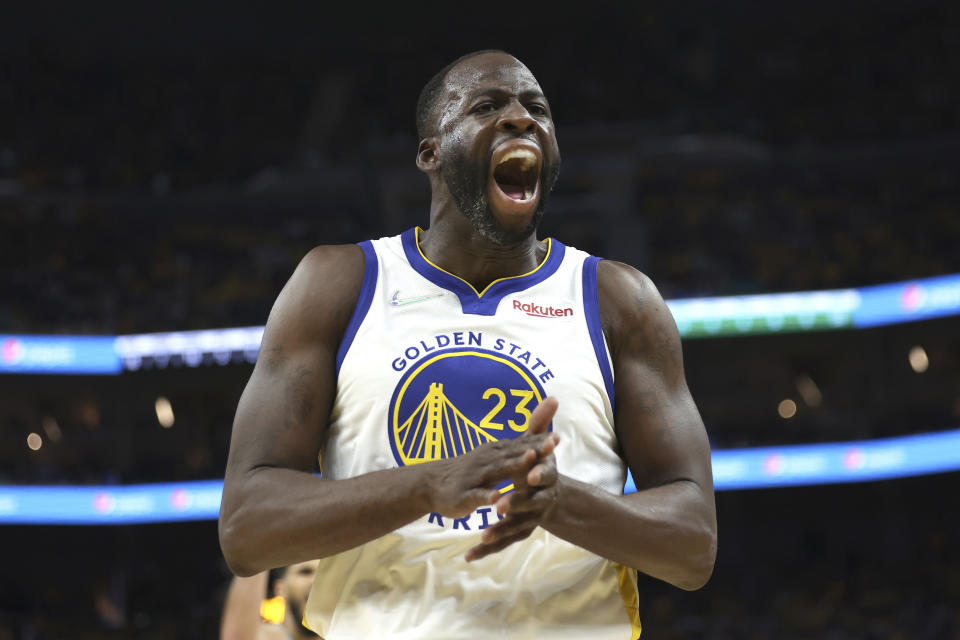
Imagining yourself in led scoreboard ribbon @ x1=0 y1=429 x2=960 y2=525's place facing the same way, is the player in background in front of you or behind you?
in front

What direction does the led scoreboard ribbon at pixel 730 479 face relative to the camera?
toward the camera

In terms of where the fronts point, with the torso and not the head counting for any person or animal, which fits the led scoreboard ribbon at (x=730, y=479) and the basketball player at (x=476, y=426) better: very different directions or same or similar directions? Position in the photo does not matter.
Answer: same or similar directions

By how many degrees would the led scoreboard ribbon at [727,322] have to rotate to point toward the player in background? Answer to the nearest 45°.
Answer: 0° — it already faces them

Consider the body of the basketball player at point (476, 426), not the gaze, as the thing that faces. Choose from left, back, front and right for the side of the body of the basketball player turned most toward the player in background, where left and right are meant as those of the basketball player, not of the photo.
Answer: back

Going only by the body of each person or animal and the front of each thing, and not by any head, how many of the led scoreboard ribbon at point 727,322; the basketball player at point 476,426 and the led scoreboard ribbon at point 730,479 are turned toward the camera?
3

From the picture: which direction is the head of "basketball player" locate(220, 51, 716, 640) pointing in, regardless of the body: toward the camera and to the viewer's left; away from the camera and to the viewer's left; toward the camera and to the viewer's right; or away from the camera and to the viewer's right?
toward the camera and to the viewer's right

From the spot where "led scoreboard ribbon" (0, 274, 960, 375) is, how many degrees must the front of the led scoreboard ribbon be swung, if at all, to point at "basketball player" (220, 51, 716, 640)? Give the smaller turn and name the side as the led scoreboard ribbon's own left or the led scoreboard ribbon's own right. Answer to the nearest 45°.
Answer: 0° — it already faces them

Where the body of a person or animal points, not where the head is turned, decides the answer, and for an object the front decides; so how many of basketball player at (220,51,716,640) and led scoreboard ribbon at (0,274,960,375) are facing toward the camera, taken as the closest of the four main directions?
2

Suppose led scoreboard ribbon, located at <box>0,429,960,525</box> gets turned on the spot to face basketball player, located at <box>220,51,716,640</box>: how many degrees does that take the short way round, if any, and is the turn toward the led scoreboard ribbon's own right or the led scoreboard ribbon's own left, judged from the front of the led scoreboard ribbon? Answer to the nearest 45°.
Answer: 0° — it already faces them

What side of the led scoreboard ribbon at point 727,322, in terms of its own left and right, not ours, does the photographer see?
front

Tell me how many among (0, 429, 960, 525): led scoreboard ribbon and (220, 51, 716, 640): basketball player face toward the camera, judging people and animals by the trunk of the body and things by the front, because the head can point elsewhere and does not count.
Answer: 2
